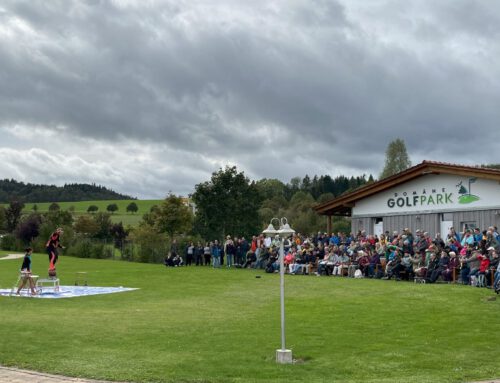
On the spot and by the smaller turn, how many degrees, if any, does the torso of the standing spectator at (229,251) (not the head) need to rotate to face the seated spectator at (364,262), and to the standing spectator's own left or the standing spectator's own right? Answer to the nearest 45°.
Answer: approximately 90° to the standing spectator's own left

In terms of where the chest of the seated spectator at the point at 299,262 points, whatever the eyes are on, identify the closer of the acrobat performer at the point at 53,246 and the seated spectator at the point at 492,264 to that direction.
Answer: the acrobat performer

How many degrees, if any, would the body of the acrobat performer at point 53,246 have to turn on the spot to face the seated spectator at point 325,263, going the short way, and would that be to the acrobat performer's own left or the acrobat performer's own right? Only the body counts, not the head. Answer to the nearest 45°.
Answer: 0° — they already face them

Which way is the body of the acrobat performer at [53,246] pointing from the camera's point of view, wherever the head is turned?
to the viewer's right

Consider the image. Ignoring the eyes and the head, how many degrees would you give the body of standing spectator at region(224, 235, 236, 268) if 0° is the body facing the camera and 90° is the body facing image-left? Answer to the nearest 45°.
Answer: approximately 45°

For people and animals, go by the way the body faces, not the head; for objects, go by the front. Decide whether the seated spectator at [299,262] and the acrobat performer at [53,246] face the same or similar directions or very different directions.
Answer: very different directions

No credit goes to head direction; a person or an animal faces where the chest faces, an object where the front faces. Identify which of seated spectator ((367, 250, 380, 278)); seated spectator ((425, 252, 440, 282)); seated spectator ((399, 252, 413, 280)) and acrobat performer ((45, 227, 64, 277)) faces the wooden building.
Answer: the acrobat performer

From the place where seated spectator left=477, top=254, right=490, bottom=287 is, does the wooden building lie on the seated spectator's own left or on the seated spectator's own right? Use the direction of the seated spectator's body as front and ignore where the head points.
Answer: on the seated spectator's own right

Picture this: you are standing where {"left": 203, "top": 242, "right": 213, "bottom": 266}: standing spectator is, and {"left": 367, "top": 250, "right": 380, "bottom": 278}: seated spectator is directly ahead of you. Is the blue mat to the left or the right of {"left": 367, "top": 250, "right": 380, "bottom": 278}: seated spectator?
right

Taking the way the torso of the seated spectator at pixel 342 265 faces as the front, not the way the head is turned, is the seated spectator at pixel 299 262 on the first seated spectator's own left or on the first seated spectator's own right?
on the first seated spectator's own right

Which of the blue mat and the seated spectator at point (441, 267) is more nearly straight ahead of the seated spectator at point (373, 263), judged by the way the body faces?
the blue mat
